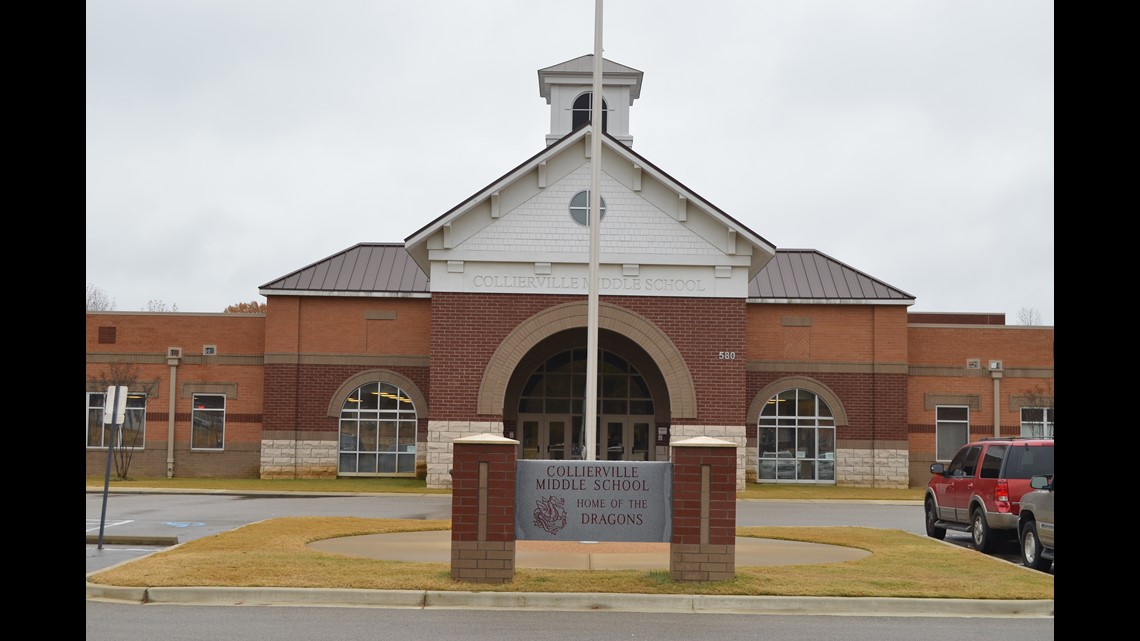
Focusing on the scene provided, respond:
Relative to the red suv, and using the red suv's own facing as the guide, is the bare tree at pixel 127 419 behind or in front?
in front

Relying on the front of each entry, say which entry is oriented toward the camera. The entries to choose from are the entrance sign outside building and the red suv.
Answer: the entrance sign outside building

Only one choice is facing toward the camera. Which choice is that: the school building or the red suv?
the school building

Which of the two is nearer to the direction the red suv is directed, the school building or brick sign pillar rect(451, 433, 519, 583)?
the school building

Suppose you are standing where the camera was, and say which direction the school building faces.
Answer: facing the viewer

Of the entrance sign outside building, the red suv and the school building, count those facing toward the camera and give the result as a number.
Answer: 2

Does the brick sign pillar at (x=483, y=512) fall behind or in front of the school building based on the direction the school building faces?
in front

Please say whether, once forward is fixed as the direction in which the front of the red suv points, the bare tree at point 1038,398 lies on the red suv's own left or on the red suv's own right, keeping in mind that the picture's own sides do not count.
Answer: on the red suv's own right

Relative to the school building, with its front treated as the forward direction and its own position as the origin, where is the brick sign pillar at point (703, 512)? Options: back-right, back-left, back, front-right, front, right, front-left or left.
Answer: front

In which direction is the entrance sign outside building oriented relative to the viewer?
toward the camera

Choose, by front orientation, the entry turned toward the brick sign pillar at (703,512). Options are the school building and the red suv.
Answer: the school building

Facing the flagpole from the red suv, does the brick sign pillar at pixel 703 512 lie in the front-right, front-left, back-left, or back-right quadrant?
front-left

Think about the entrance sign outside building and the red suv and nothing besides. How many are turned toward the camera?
1
